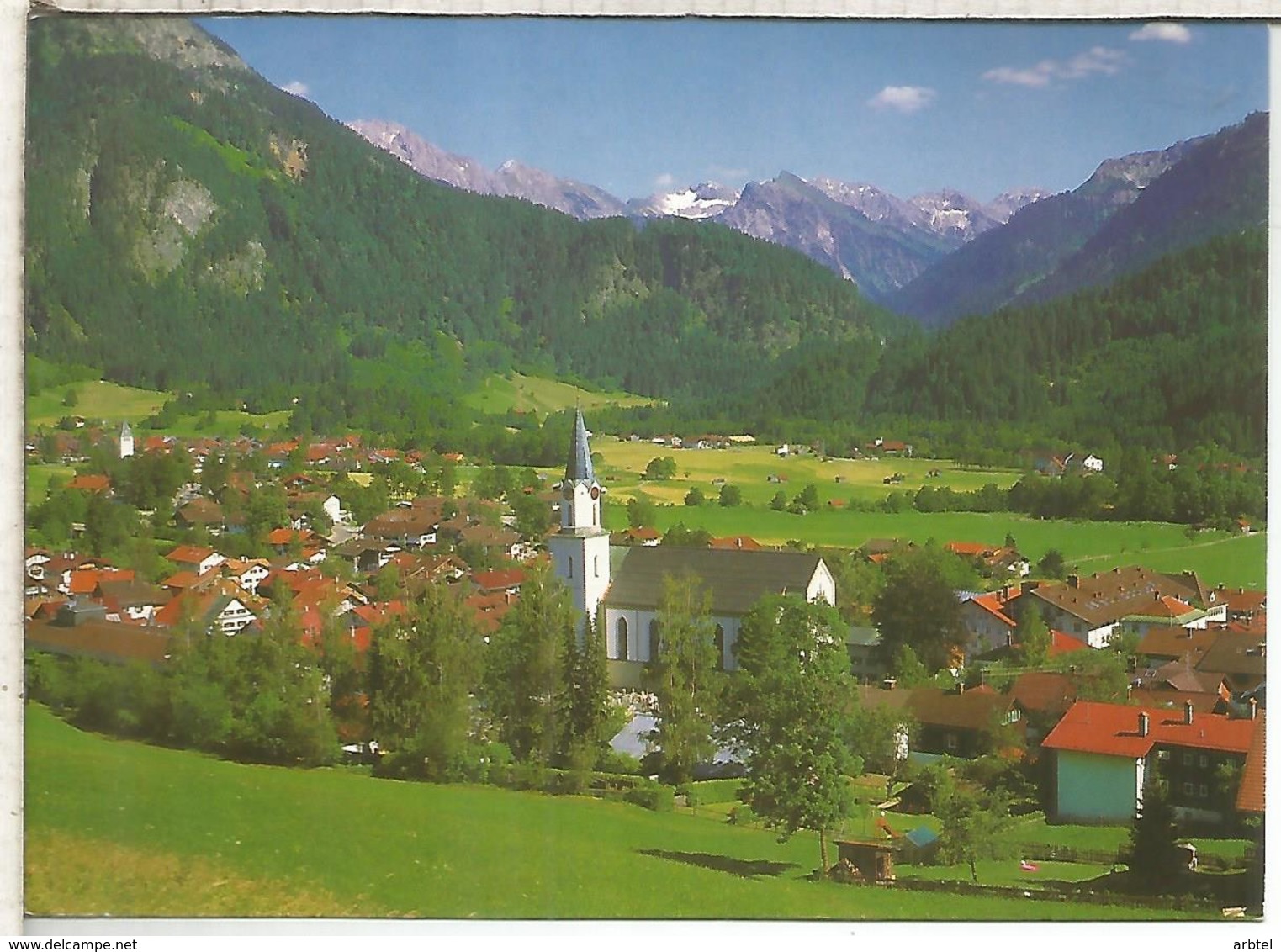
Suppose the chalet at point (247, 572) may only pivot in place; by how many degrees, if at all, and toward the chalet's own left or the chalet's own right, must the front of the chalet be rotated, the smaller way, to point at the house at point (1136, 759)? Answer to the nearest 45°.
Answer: approximately 45° to the chalet's own left

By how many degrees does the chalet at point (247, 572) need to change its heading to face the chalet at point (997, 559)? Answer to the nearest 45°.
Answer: approximately 45° to its left

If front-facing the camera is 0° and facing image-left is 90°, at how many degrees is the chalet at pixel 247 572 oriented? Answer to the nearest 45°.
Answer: approximately 315°

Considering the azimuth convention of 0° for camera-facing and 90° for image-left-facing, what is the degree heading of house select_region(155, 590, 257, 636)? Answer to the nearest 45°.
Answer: approximately 315°
